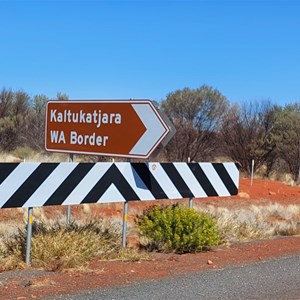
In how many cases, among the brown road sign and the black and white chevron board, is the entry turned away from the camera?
0

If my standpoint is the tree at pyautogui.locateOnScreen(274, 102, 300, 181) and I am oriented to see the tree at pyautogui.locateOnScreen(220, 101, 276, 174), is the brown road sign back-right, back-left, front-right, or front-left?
front-left

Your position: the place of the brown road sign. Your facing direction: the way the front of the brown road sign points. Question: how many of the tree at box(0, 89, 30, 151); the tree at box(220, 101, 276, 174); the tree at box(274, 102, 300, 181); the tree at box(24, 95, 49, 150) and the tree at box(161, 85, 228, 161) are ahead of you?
0

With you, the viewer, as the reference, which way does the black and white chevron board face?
facing the viewer and to the right of the viewer

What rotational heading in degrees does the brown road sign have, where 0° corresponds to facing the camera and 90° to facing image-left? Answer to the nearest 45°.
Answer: approximately 45°

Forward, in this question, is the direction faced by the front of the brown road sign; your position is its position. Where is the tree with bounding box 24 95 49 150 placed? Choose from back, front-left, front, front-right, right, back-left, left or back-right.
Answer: back-right

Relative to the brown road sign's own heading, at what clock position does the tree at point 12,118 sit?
The tree is roughly at 4 o'clock from the brown road sign.

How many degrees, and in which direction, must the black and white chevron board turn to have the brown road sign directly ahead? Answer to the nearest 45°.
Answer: approximately 135° to its left

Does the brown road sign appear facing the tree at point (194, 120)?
no

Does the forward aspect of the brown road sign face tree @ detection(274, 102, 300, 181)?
no
